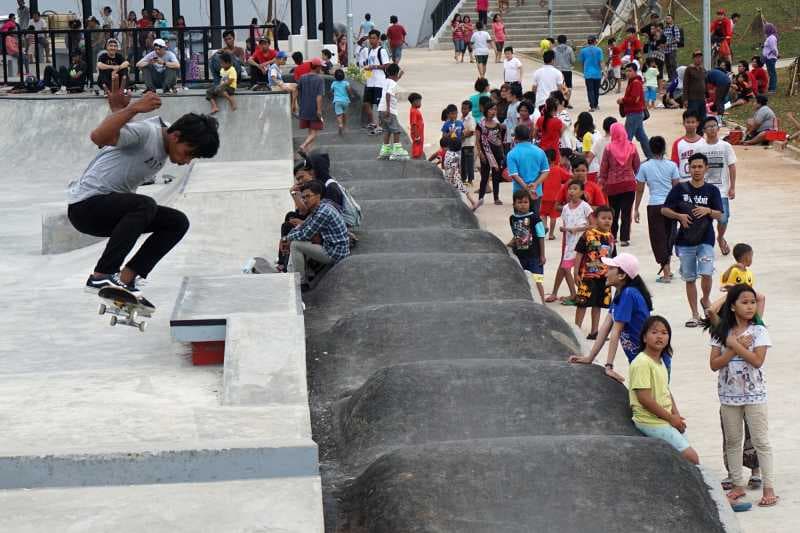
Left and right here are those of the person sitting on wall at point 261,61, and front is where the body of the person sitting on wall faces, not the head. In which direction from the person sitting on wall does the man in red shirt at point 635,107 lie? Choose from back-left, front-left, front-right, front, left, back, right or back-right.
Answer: front-left

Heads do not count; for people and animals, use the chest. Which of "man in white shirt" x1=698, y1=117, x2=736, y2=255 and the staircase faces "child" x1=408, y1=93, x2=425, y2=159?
the staircase

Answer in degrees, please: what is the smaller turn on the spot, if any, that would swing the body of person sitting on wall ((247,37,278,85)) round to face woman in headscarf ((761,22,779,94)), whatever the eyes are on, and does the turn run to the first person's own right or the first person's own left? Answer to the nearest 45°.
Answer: approximately 90° to the first person's own left
